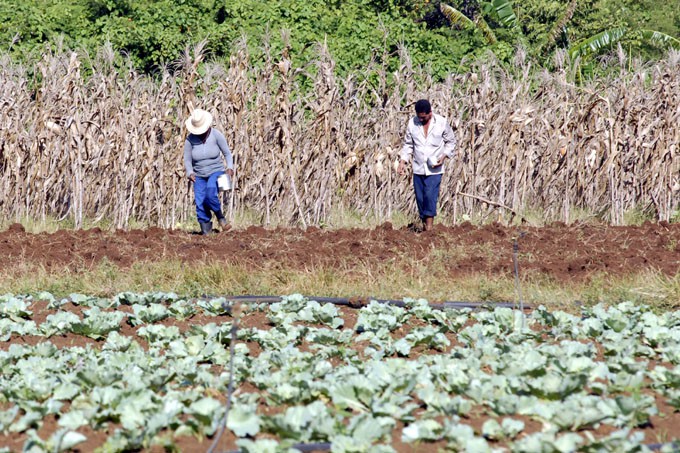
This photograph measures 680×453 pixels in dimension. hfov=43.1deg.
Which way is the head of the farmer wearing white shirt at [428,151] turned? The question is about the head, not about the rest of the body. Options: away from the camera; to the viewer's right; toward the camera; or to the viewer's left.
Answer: toward the camera

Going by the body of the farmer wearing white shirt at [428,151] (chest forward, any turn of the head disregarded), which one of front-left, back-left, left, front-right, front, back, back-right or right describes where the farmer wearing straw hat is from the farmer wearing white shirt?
right

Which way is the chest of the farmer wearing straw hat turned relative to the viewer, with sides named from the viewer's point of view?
facing the viewer

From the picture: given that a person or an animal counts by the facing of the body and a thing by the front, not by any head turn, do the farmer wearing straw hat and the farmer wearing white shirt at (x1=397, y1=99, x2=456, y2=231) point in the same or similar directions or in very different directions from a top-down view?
same or similar directions

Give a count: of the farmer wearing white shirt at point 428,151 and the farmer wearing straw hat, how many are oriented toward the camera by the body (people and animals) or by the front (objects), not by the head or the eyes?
2

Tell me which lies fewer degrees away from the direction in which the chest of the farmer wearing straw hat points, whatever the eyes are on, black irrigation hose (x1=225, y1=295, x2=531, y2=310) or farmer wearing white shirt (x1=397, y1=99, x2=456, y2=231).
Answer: the black irrigation hose

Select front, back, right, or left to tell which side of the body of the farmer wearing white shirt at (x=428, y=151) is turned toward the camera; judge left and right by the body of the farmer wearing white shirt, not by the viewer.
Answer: front

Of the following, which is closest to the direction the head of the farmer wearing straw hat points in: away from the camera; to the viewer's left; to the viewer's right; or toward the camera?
toward the camera

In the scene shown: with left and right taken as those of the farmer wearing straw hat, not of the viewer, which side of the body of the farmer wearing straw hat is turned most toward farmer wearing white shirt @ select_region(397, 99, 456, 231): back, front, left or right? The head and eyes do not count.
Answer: left

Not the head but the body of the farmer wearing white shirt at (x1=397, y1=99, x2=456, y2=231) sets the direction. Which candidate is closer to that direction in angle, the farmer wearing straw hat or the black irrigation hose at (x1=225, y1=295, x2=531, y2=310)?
the black irrigation hose

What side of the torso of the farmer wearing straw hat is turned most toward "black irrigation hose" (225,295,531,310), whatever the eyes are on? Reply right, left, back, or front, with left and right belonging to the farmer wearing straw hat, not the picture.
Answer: front
